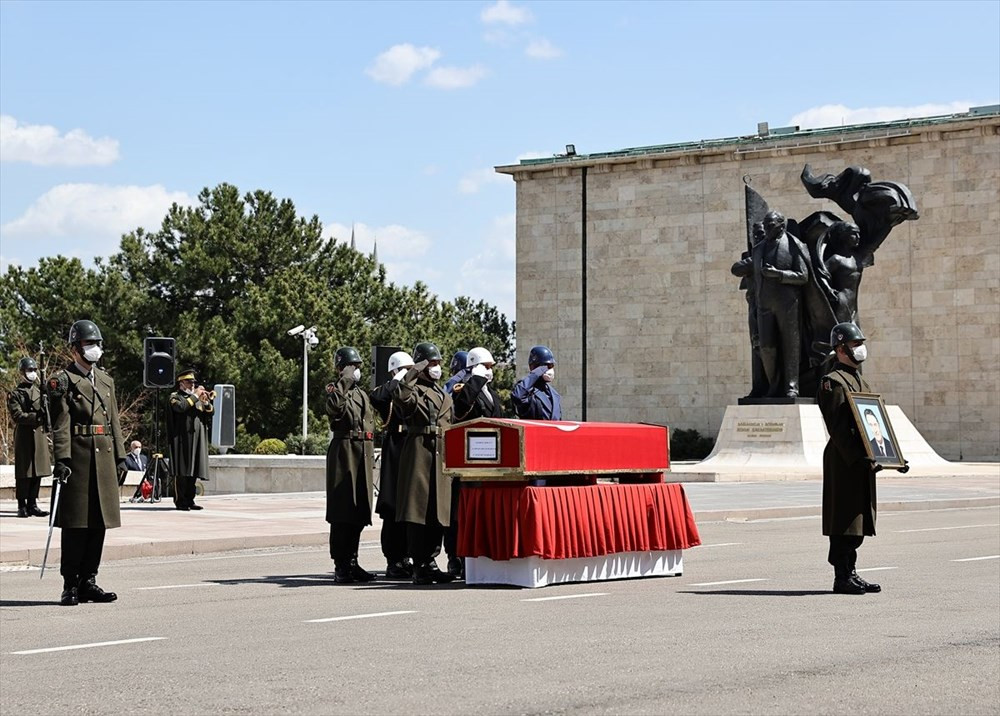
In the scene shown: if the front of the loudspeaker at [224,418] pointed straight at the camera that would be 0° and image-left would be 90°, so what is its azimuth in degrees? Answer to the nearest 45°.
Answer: approximately 315°

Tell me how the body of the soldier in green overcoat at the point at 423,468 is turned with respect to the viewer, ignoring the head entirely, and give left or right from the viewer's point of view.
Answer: facing the viewer and to the right of the viewer

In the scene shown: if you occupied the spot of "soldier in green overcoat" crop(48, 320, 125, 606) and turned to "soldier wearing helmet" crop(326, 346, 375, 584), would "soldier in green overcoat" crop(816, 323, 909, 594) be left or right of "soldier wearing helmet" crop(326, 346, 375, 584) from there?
right

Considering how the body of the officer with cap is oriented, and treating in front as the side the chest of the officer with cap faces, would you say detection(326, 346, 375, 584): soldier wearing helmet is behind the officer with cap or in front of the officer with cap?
in front

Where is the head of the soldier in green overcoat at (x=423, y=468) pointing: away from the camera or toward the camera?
toward the camera

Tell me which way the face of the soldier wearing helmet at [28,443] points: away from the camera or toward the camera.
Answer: toward the camera

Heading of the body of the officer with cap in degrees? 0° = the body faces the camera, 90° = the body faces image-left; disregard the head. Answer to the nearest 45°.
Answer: approximately 315°

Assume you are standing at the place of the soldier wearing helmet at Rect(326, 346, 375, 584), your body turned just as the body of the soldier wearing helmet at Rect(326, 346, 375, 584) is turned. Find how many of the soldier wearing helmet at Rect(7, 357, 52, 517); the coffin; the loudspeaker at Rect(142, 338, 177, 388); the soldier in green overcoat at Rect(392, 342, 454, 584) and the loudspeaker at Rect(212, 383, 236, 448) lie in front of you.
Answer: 2

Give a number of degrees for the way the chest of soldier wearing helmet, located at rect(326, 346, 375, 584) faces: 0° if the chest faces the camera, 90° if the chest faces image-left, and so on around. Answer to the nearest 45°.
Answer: approximately 315°

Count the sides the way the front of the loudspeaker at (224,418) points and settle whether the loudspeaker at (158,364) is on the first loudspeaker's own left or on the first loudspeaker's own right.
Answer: on the first loudspeaker's own right

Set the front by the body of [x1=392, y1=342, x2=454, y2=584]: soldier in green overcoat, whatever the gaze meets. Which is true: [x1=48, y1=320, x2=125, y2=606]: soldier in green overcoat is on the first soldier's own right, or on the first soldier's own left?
on the first soldier's own right

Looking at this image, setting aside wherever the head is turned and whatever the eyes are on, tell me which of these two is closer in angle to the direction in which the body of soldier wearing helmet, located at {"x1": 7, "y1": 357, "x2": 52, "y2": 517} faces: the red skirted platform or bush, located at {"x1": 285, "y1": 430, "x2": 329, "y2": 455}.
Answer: the red skirted platform
